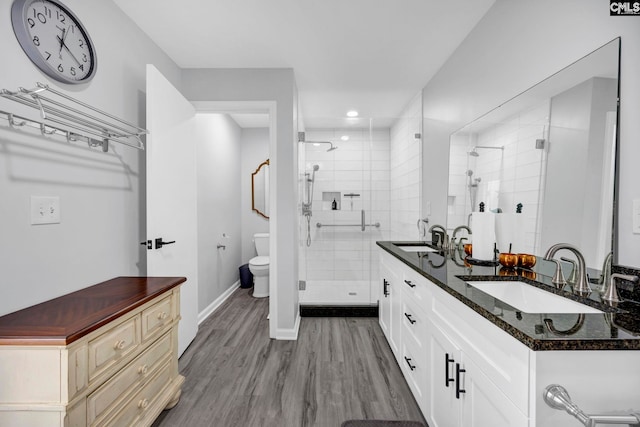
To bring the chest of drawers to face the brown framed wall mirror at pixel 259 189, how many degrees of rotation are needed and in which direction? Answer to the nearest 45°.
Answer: approximately 90° to its left

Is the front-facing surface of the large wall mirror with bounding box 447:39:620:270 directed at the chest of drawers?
yes

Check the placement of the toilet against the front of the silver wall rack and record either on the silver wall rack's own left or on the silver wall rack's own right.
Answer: on the silver wall rack's own left

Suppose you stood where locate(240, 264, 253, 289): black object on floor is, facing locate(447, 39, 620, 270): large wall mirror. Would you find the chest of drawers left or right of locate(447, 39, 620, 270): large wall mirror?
right

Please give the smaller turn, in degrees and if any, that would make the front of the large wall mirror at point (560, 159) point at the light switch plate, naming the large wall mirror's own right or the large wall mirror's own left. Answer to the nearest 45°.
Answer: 0° — it already faces it

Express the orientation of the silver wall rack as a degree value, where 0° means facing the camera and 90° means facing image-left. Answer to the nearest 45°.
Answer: approximately 315°

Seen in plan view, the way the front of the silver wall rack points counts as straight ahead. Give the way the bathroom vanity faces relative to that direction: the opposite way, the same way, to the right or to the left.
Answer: the opposite way

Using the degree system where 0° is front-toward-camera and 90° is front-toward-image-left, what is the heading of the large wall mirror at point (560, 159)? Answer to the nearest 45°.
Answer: approximately 45°

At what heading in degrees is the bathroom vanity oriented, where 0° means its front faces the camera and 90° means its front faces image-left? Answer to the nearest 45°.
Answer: approximately 45°
